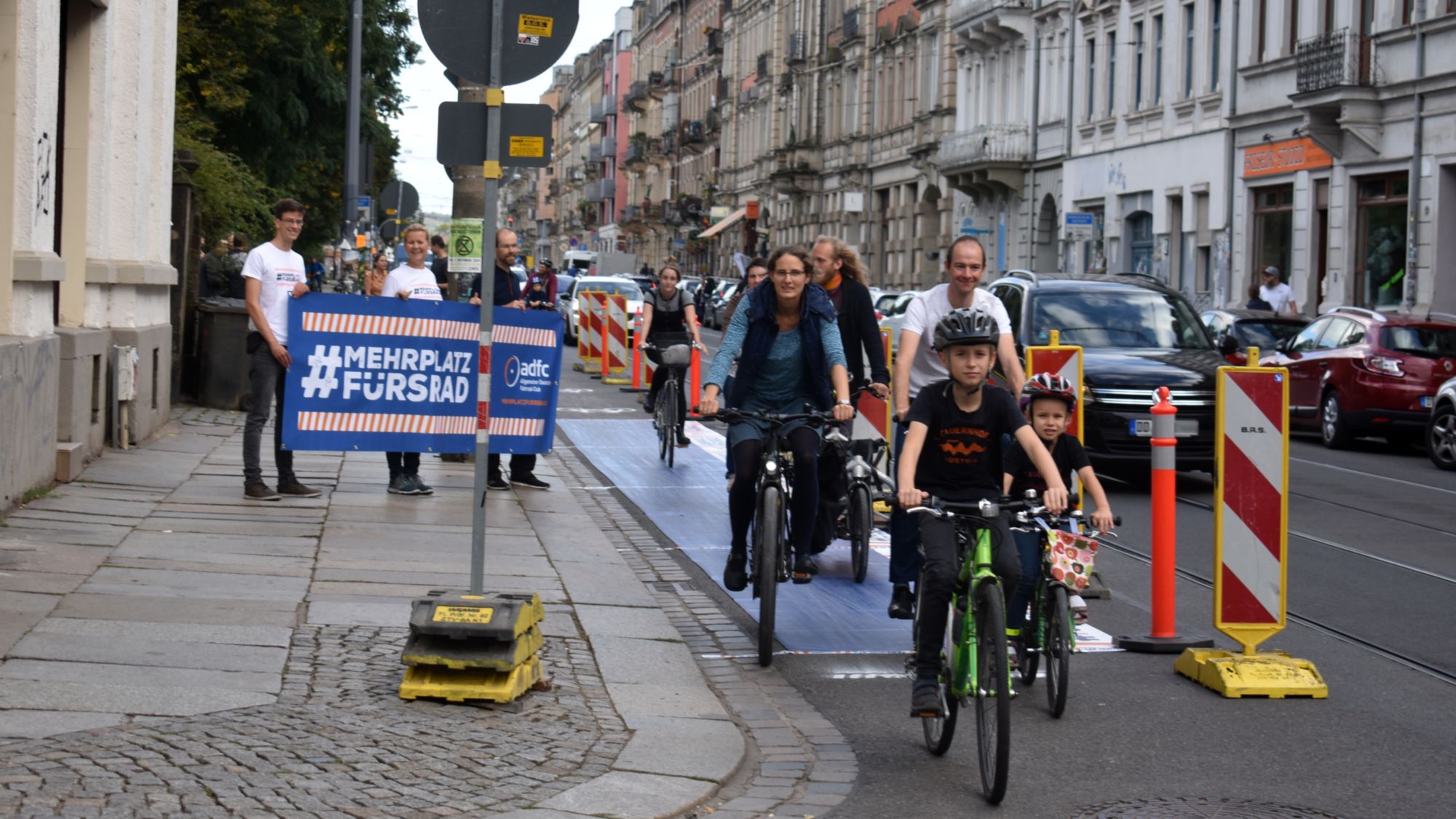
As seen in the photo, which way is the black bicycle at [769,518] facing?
toward the camera

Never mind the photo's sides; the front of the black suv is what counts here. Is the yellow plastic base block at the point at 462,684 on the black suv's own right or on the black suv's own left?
on the black suv's own right

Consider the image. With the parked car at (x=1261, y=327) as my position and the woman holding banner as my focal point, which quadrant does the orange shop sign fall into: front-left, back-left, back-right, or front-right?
back-right

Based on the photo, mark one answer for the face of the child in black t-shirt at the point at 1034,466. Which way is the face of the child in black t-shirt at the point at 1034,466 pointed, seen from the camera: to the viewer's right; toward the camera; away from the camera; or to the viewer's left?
toward the camera

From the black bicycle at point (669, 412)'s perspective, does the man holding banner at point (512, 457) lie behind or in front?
in front

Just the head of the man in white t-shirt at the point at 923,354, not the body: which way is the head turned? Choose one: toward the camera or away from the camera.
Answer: toward the camera

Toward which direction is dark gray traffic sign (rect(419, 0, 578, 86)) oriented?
away from the camera

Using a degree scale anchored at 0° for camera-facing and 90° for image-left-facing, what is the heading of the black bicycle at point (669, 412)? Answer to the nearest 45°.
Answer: approximately 0°

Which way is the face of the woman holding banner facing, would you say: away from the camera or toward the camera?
toward the camera

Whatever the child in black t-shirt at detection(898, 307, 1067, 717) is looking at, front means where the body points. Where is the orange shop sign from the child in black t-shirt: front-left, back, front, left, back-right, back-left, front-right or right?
back

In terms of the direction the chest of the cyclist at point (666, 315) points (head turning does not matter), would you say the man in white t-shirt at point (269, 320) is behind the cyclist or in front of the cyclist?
in front

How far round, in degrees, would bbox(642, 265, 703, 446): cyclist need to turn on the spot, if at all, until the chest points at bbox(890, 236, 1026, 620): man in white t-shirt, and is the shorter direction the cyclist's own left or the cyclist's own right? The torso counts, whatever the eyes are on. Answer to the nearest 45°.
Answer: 0° — they already face them

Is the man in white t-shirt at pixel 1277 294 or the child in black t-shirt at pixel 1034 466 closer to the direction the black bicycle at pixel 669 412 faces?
the child in black t-shirt

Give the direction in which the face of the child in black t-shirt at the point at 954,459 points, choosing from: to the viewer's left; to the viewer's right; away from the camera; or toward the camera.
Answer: toward the camera

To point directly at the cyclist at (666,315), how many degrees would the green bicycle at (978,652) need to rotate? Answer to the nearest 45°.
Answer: approximately 180°

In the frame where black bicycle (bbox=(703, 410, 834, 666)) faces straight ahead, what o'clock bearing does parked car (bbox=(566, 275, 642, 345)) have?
The parked car is roughly at 6 o'clock from the black bicycle.

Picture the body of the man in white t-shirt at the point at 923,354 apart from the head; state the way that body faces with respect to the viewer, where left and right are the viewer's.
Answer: facing the viewer

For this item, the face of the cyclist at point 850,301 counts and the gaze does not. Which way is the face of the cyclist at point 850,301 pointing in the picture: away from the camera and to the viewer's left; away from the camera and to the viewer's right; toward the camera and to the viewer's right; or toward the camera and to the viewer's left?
toward the camera and to the viewer's left
